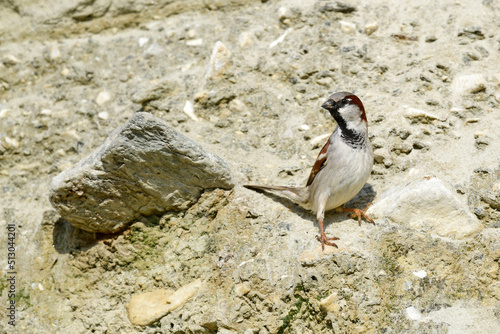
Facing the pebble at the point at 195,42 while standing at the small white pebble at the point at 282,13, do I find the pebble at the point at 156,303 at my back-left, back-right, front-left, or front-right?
front-left

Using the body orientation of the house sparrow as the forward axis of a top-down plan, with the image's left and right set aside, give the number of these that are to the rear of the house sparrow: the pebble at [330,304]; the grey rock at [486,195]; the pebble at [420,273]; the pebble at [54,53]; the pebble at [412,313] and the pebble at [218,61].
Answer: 2

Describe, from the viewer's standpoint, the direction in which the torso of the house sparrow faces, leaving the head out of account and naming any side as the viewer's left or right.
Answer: facing the viewer and to the right of the viewer

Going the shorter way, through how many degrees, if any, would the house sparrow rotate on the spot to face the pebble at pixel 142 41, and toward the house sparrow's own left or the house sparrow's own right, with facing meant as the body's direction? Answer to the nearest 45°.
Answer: approximately 180°

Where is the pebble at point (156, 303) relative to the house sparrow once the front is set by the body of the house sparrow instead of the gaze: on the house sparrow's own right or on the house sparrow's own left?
on the house sparrow's own right

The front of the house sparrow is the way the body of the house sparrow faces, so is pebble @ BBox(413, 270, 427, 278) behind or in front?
in front

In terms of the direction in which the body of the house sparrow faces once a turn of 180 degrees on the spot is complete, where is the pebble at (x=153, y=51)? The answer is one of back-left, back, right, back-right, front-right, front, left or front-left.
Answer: front

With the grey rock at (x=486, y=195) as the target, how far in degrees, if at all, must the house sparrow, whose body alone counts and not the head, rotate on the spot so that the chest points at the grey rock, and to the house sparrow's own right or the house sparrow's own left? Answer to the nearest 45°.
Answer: approximately 45° to the house sparrow's own left

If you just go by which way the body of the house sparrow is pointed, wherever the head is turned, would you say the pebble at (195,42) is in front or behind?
behind

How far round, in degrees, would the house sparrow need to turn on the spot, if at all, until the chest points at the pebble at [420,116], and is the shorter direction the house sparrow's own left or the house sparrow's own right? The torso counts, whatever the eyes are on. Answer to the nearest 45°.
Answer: approximately 90° to the house sparrow's own left

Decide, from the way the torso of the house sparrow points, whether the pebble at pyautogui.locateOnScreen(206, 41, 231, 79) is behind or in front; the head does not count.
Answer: behind

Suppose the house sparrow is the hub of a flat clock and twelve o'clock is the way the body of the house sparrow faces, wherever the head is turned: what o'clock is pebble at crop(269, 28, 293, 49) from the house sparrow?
The pebble is roughly at 7 o'clock from the house sparrow.

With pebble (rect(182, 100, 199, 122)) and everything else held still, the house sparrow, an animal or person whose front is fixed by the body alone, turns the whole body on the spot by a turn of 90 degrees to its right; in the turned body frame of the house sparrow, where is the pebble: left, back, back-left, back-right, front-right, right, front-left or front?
right

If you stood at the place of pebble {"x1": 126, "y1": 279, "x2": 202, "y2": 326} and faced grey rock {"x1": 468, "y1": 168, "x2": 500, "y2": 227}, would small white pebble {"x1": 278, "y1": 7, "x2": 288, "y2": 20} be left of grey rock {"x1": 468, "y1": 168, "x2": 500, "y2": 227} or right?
left

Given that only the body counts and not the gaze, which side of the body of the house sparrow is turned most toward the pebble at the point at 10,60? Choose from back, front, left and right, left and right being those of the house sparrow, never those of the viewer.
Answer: back
